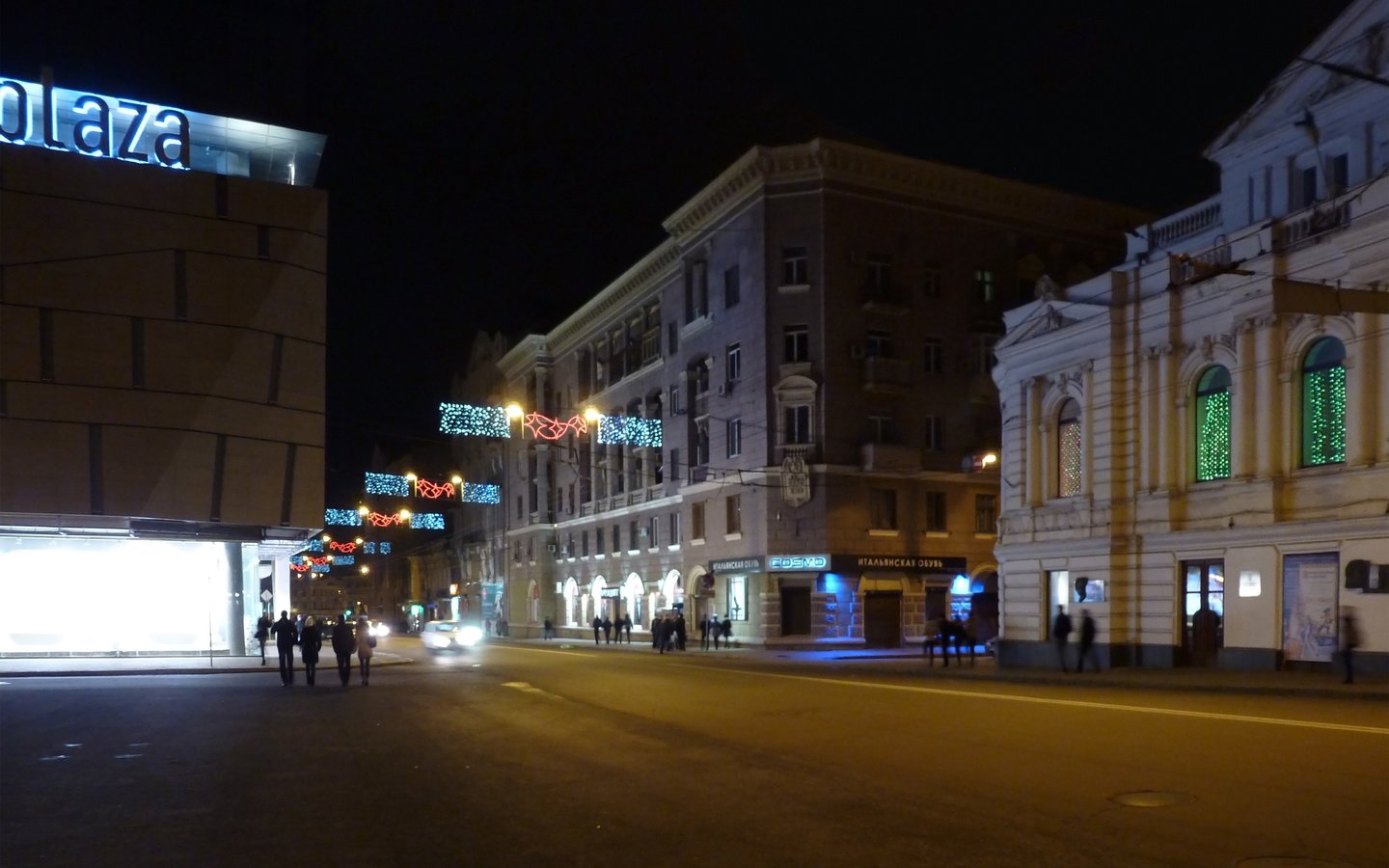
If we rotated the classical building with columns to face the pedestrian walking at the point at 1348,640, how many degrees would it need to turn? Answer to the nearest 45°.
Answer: approximately 45° to its left

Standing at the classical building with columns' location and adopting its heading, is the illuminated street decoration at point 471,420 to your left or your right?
on your right

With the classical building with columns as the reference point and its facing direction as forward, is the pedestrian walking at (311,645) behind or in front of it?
in front

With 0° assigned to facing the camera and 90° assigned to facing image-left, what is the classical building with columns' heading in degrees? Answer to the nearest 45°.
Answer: approximately 45°

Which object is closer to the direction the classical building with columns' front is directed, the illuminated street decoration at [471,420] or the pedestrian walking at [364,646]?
the pedestrian walking
